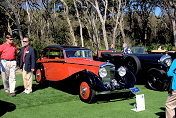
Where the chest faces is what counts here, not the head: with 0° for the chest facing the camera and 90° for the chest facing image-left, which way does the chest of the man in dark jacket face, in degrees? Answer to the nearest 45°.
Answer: approximately 45°

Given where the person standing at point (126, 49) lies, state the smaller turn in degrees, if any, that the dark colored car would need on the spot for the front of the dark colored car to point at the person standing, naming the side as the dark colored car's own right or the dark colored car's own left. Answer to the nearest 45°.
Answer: approximately 180°

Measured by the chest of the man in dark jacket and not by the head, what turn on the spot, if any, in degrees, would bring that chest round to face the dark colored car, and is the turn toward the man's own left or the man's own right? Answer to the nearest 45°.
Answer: approximately 135° to the man's own left

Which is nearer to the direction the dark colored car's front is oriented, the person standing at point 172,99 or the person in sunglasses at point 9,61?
the person standing

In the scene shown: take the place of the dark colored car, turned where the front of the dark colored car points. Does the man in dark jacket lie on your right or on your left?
on your right

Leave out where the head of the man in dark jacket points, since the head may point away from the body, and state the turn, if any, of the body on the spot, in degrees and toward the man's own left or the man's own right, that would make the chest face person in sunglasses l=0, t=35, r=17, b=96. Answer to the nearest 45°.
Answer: approximately 45° to the man's own right

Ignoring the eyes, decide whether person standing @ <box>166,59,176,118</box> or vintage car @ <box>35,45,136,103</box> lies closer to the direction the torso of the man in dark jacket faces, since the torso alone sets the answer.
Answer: the person standing

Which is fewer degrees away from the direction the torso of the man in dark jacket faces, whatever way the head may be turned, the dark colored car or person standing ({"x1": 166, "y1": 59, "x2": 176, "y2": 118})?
the person standing

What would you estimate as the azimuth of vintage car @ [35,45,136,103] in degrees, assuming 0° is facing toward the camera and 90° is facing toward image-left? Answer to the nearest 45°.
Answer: approximately 315°

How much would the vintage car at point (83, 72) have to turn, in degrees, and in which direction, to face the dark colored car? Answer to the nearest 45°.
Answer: approximately 90° to its left

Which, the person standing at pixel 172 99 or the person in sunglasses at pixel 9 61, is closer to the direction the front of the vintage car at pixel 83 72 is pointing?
the person standing

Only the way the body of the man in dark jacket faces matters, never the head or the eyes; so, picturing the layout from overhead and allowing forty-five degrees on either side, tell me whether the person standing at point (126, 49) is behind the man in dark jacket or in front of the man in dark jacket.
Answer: behind
